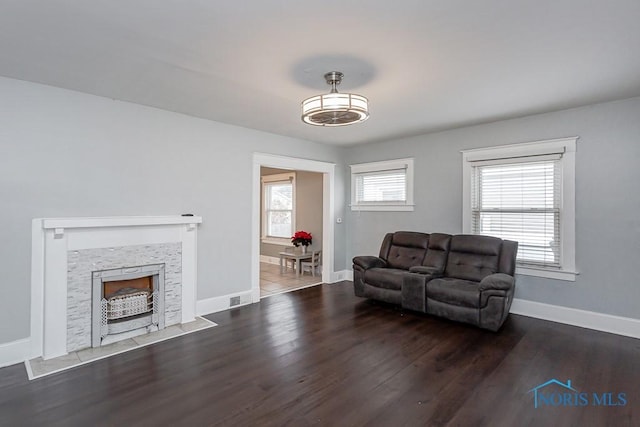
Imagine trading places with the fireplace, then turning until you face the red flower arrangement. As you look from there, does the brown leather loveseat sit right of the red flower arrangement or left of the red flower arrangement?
right

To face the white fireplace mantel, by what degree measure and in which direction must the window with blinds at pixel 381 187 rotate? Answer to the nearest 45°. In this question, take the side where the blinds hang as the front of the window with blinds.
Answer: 0° — it already faces it

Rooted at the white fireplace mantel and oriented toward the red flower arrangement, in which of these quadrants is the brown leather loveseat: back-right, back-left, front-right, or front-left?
front-right

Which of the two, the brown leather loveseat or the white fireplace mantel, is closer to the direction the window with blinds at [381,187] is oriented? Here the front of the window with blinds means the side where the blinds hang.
the white fireplace mantel

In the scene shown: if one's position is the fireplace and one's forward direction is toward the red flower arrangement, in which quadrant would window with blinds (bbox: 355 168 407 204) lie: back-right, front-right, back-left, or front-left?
front-right

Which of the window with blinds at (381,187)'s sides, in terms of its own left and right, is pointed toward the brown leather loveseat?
left

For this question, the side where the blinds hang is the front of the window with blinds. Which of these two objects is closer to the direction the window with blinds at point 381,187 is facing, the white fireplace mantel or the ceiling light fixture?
the white fireplace mantel

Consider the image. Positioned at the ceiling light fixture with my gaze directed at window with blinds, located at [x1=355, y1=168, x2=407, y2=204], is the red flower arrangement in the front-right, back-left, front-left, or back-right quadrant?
front-left

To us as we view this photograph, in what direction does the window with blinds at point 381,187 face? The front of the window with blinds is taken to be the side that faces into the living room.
facing the viewer and to the left of the viewer

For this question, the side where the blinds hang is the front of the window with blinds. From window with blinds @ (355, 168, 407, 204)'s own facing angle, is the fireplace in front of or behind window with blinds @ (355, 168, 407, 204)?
in front

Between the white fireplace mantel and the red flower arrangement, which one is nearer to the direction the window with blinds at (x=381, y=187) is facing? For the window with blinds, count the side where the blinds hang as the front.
the white fireplace mantel

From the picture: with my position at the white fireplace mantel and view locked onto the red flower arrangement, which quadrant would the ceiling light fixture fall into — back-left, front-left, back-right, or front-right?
front-right

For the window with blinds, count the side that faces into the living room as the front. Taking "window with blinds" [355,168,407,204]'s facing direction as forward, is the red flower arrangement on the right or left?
on its right

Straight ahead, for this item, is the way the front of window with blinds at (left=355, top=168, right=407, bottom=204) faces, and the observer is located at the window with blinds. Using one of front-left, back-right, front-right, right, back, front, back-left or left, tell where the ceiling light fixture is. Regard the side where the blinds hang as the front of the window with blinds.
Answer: front-left
